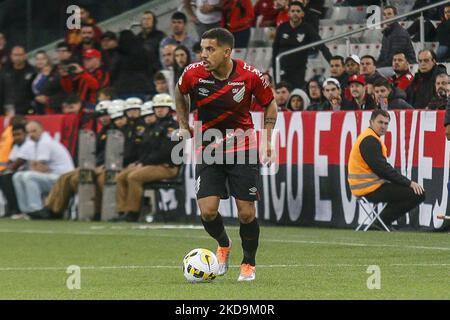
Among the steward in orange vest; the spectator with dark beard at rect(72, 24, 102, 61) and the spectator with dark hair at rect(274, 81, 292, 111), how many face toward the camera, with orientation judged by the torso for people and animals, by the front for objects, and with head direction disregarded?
2

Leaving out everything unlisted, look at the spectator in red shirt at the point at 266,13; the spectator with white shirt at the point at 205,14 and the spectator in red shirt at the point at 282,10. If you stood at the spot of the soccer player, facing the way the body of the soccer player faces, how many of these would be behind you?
3

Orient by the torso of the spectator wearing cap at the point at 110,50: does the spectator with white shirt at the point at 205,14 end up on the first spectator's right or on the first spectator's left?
on the first spectator's left

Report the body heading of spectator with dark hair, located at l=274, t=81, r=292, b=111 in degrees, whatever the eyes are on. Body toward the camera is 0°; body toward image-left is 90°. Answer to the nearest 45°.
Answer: approximately 0°
